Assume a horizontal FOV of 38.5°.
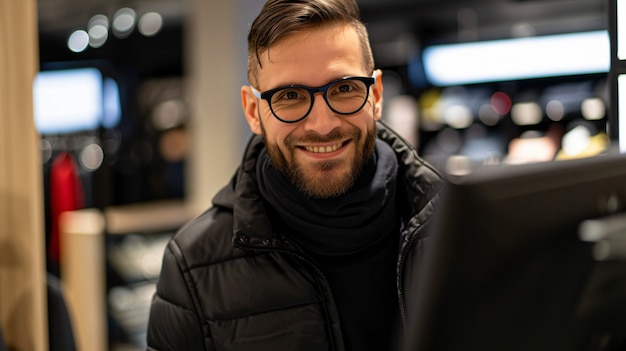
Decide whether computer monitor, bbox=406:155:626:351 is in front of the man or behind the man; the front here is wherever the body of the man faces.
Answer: in front

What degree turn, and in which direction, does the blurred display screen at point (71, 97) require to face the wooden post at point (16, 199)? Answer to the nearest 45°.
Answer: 0° — it already faces it

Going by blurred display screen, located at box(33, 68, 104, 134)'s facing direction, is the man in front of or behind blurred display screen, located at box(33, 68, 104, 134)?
in front

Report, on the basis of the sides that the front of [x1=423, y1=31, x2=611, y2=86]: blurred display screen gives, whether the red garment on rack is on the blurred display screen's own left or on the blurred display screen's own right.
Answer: on the blurred display screen's own right

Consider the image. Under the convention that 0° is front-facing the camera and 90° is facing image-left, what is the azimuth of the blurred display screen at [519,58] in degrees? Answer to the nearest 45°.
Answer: approximately 0°

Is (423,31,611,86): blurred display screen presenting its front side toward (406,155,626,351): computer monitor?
yes

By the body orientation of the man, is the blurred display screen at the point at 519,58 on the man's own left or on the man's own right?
on the man's own left

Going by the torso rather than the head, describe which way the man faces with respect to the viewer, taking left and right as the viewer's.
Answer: facing the viewer and to the right of the viewer

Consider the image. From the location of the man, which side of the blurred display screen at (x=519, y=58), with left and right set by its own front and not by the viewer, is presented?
front

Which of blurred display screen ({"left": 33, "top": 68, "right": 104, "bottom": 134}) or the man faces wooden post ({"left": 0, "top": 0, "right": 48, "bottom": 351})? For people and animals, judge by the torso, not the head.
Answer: the blurred display screen
